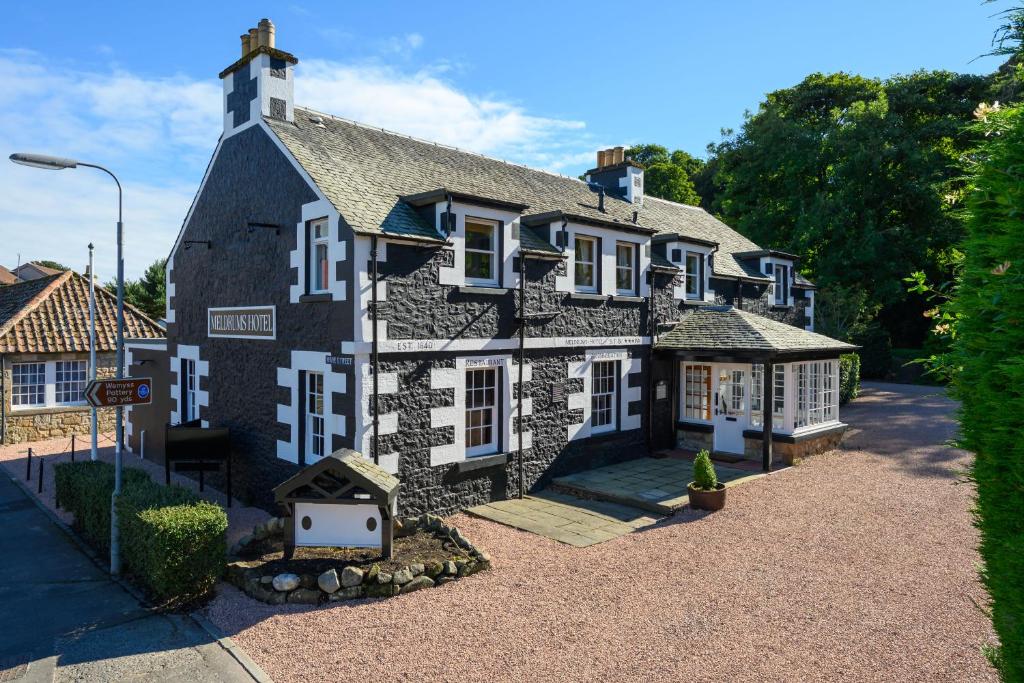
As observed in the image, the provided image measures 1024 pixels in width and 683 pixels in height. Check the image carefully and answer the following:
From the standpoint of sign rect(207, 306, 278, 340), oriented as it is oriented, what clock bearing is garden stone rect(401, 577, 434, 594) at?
The garden stone is roughly at 10 o'clock from the sign.

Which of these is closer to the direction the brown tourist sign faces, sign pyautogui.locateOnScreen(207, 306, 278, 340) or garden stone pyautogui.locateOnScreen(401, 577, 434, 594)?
the garden stone

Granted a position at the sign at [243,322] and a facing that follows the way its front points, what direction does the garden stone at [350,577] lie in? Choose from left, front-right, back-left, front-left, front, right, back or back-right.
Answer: front-left

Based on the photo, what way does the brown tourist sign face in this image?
toward the camera

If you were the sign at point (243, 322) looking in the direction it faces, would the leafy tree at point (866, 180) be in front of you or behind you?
behind

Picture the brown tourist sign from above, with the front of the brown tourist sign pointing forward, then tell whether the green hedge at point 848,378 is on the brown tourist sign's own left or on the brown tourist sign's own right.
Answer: on the brown tourist sign's own left

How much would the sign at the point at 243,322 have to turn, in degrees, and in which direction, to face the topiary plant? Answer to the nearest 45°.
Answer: approximately 90° to its left

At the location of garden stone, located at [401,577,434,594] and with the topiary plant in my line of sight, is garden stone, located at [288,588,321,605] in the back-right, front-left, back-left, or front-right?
back-left

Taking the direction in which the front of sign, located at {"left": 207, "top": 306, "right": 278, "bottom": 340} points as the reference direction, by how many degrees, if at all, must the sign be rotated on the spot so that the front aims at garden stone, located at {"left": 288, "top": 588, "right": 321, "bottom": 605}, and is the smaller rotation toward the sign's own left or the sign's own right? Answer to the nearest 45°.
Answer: approximately 45° to the sign's own left

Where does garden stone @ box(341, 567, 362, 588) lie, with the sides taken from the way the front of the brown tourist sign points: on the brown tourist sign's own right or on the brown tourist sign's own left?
on the brown tourist sign's own left

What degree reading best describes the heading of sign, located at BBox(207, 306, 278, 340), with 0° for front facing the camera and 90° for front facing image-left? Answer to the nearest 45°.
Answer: approximately 45°

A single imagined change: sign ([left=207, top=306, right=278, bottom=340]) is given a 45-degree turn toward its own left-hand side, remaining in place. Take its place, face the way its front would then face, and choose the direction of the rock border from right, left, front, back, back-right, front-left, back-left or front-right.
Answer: front

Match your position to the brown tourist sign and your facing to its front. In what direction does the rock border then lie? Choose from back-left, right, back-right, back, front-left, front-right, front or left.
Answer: front-left
